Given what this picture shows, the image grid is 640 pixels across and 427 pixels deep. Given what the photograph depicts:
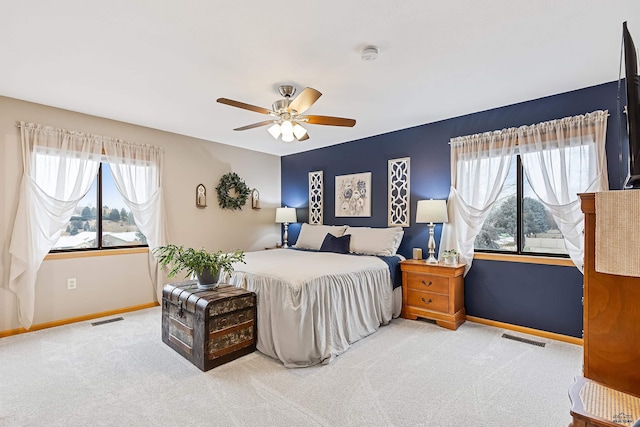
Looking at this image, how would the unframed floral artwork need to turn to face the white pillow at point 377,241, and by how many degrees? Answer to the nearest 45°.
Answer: approximately 90° to its left

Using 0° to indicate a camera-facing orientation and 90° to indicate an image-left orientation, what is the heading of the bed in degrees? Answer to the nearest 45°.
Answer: approximately 45°

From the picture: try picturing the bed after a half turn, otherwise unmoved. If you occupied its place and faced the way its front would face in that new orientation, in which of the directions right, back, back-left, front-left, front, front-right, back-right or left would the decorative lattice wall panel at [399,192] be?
front

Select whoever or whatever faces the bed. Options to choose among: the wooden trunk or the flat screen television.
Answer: the flat screen television

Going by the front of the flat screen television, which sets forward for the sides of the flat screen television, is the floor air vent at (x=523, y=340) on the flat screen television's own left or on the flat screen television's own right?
on the flat screen television's own right

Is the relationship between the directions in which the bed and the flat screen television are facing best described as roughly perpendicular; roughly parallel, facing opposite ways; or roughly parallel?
roughly perpendicular

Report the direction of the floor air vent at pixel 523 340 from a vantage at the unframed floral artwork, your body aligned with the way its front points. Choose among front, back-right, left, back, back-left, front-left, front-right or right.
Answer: left

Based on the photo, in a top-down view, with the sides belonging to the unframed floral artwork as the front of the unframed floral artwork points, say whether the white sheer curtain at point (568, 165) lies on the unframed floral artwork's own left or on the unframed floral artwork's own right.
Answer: on the unframed floral artwork's own left

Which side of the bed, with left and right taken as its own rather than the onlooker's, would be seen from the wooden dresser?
left

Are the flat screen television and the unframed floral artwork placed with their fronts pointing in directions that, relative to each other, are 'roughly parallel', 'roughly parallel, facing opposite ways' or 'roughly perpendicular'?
roughly perpendicular

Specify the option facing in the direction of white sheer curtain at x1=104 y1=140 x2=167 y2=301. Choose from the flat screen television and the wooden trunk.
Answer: the flat screen television

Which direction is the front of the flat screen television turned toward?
to the viewer's left

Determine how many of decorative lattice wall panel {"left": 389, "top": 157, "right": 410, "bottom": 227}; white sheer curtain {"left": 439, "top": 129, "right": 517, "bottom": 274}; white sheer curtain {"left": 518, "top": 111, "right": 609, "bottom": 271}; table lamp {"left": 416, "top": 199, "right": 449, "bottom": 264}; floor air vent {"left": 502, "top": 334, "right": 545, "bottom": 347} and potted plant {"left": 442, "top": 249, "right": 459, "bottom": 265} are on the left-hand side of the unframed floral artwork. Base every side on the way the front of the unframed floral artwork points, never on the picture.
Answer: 6

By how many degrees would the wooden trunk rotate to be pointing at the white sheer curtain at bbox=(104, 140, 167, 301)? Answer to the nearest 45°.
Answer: approximately 90° to its right

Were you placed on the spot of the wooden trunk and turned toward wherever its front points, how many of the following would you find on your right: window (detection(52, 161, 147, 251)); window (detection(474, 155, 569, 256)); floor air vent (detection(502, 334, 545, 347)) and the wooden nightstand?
1

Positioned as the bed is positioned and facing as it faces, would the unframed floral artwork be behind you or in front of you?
behind
